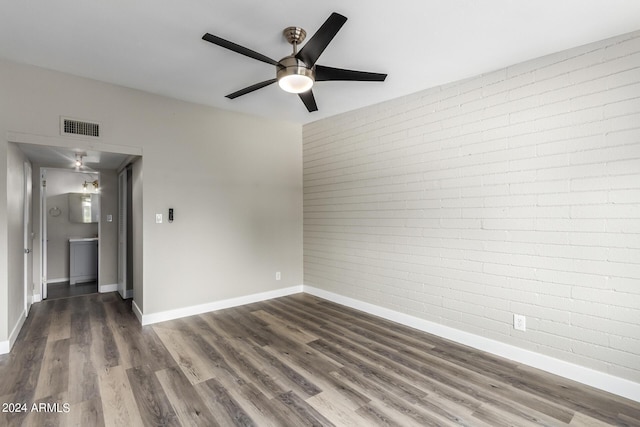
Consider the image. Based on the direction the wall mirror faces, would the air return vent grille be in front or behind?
in front

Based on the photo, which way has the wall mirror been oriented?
toward the camera

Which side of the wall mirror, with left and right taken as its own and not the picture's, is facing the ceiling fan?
front
